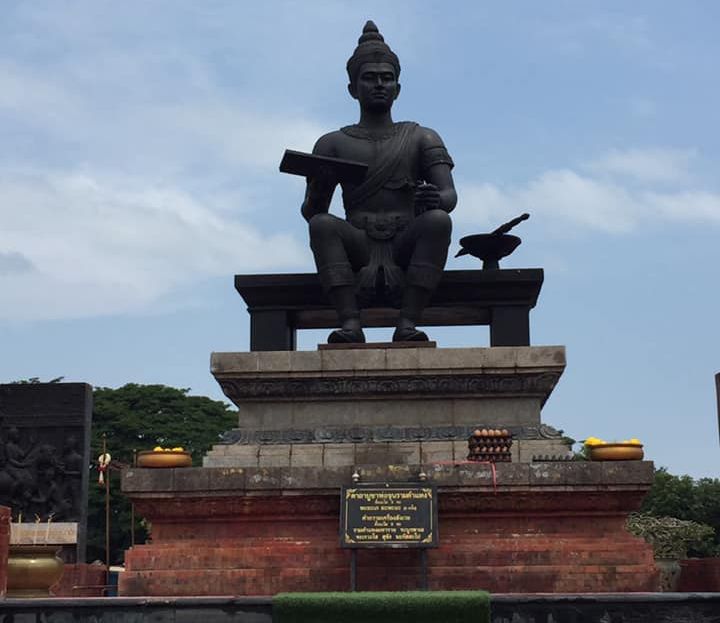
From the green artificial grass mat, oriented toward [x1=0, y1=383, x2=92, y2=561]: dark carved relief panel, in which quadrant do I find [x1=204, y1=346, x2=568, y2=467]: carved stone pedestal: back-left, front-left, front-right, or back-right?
front-right

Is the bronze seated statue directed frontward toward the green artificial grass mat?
yes

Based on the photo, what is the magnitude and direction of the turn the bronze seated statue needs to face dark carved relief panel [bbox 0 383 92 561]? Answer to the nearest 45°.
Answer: approximately 135° to its right

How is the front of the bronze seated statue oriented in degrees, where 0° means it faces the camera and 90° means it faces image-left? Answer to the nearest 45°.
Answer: approximately 0°

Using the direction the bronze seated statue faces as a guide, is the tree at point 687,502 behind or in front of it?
behind

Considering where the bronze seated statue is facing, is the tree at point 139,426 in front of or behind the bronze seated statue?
behind

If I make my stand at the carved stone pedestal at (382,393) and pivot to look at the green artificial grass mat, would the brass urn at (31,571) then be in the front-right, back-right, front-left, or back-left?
front-right

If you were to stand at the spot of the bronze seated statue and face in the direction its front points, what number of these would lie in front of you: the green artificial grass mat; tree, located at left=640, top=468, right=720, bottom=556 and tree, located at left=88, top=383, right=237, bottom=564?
1

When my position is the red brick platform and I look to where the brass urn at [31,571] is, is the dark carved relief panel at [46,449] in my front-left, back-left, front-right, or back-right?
front-right

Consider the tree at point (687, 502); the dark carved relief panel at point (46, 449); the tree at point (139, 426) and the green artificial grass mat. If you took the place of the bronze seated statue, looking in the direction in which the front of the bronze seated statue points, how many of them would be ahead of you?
1
